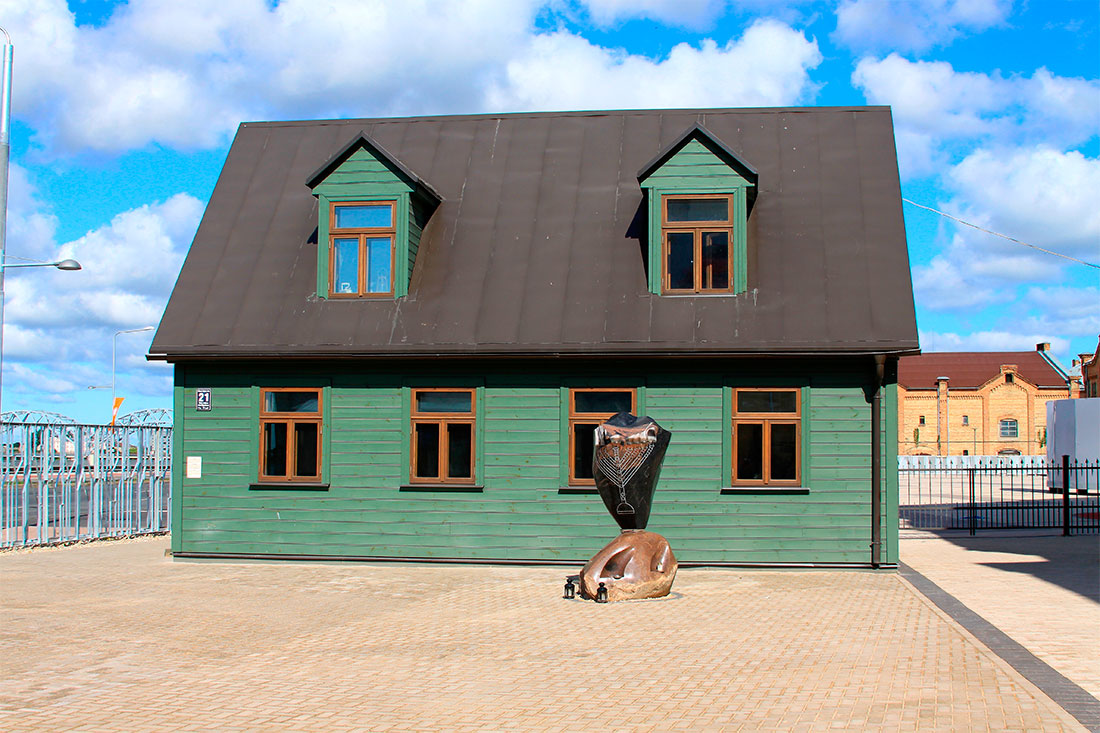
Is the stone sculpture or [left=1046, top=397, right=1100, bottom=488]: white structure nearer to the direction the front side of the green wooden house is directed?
the stone sculpture

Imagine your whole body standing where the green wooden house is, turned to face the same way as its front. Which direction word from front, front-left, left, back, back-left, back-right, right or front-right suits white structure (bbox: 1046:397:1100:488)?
back-left

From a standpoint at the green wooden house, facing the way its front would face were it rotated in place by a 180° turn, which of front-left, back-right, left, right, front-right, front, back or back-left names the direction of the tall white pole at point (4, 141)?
left

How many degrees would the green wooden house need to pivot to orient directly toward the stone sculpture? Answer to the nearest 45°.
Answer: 0° — it already faces it

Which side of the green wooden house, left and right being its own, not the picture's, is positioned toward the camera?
front
